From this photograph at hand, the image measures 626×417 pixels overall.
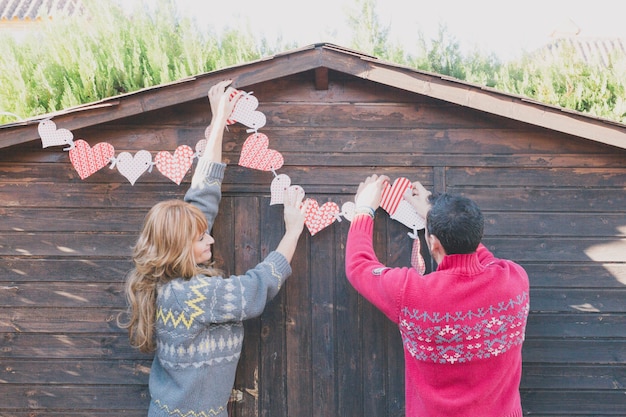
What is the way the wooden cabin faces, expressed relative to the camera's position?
facing the viewer

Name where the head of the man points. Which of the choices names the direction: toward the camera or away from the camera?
away from the camera

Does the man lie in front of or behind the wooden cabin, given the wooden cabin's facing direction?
in front
